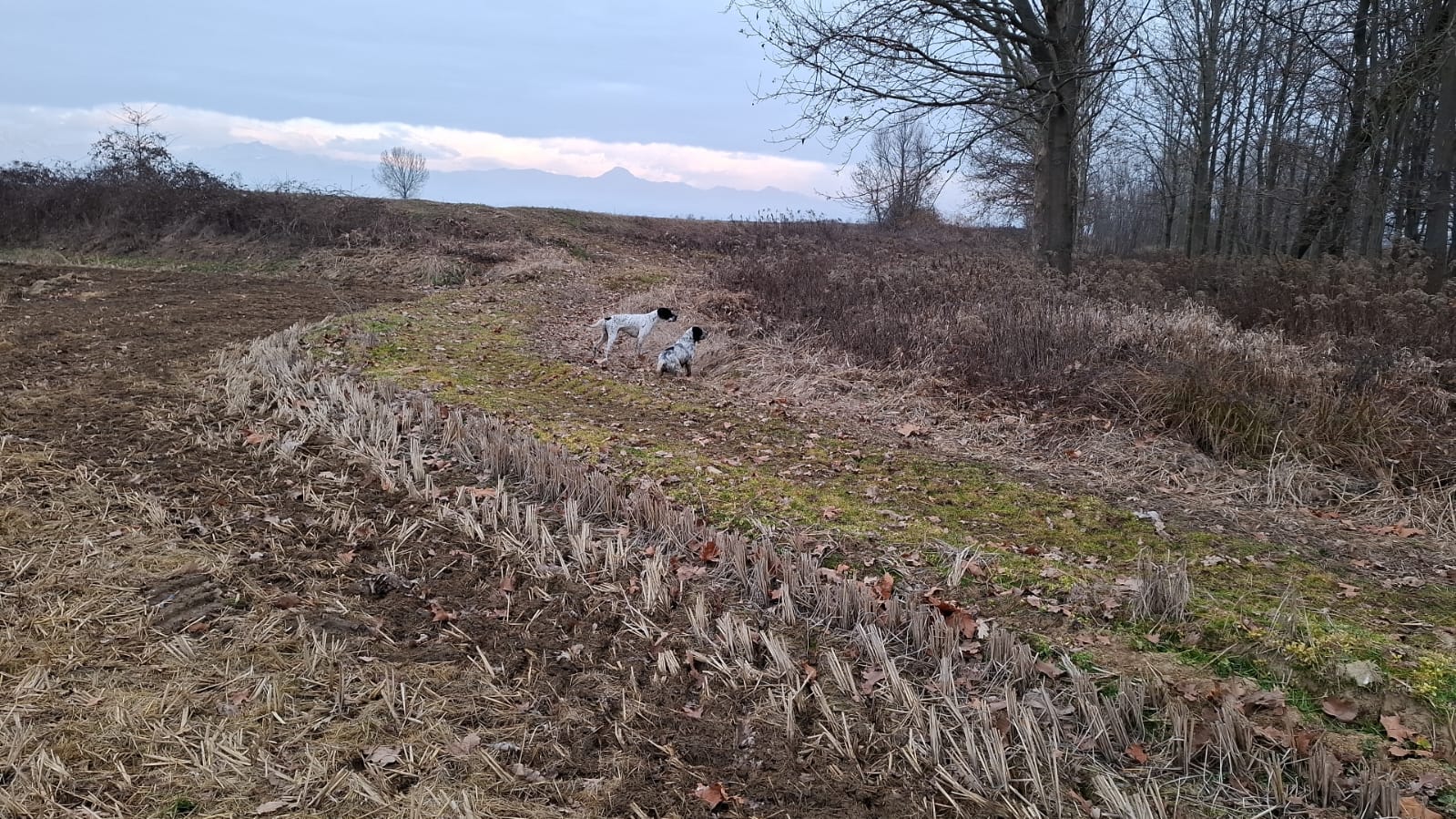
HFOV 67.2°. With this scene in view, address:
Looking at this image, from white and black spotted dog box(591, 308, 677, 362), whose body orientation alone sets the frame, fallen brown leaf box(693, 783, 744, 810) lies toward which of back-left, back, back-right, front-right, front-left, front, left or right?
right

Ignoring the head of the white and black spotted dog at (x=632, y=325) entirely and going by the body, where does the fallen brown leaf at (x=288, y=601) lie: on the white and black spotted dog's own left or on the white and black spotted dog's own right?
on the white and black spotted dog's own right

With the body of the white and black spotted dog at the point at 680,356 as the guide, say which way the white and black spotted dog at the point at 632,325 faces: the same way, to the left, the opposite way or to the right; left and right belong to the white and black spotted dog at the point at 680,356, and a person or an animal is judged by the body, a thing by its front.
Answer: the same way

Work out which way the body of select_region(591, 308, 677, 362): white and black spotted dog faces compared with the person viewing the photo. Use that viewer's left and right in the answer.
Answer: facing to the right of the viewer

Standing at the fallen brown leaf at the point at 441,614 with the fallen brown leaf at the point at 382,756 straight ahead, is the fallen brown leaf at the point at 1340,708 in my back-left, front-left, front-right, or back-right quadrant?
front-left

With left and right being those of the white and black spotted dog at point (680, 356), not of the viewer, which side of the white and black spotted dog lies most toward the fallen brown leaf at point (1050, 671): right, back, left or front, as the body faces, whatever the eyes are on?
right

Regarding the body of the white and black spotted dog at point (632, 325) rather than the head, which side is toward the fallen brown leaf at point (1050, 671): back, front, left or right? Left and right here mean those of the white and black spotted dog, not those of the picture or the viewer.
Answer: right

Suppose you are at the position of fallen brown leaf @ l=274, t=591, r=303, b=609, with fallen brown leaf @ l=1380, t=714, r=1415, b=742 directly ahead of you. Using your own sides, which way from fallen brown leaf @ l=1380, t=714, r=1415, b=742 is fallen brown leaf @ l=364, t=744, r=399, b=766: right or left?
right

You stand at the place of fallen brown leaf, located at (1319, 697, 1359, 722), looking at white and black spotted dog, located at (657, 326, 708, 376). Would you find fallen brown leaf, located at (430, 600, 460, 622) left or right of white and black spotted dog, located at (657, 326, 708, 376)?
left
